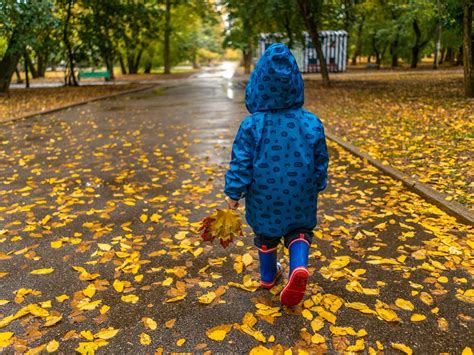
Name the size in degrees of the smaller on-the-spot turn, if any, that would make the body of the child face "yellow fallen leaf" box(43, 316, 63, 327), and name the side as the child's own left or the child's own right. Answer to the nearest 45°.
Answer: approximately 90° to the child's own left

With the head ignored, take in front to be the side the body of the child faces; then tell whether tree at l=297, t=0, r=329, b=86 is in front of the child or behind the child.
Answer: in front

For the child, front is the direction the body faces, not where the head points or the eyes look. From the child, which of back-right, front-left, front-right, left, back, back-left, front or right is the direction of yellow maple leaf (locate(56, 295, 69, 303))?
left

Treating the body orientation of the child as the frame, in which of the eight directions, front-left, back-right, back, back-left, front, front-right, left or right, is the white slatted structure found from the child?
front

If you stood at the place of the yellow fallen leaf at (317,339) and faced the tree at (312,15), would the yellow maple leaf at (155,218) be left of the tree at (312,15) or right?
left

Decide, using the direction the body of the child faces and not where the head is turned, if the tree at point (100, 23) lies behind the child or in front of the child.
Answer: in front

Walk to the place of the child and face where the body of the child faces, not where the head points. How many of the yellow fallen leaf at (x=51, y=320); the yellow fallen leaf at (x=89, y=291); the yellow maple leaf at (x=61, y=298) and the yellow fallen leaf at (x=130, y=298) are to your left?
4

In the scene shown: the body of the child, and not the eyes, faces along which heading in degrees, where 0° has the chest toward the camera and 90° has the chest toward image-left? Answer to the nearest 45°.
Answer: approximately 180°

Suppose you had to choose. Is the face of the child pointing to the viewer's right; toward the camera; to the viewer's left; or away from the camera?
away from the camera

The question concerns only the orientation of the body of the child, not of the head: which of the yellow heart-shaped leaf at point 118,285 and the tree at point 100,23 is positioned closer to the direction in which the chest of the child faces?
the tree

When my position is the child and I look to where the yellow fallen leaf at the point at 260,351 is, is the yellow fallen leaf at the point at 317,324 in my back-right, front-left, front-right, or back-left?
front-left
